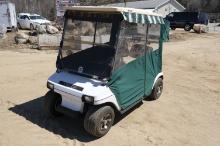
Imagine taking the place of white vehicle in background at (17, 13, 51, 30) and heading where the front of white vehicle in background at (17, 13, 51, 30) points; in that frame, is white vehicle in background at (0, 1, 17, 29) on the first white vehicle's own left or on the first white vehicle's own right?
on the first white vehicle's own right

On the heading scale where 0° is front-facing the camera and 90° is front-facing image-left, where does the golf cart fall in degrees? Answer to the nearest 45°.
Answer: approximately 45°

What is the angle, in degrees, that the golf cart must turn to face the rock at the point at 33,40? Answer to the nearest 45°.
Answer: approximately 135° to its right

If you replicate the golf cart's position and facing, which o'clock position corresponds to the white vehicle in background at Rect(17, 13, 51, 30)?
The white vehicle in background is roughly at 4 o'clock from the golf cart.

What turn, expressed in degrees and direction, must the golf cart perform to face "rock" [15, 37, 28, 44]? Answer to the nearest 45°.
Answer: approximately 135° to its right

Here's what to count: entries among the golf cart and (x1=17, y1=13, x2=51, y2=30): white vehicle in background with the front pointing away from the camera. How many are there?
0

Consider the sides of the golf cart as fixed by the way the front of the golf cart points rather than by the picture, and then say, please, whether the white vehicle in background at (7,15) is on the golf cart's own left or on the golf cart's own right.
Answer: on the golf cart's own right
